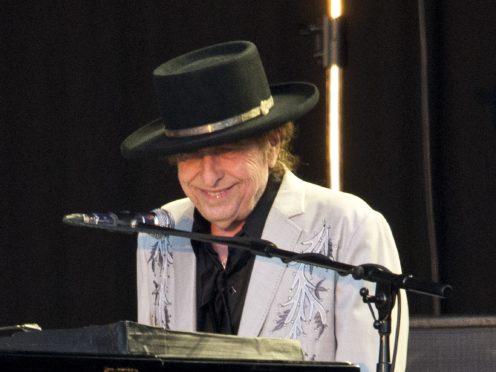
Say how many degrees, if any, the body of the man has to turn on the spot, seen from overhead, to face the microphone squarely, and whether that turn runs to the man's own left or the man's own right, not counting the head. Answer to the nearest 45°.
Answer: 0° — they already face it

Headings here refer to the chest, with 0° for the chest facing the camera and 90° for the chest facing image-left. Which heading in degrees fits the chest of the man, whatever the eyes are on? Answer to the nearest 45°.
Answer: approximately 45°

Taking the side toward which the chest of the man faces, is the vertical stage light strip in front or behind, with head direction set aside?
behind

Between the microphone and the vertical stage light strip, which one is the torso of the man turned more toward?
the microphone
